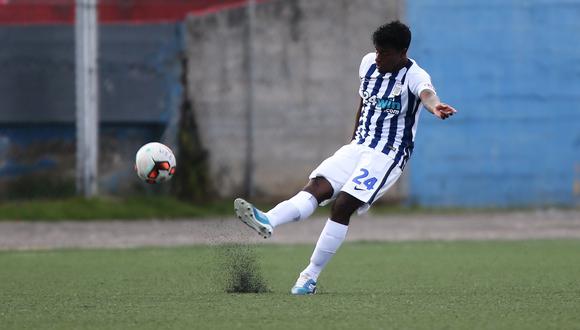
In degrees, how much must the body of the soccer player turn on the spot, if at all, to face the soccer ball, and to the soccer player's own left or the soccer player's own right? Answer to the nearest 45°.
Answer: approximately 45° to the soccer player's own right

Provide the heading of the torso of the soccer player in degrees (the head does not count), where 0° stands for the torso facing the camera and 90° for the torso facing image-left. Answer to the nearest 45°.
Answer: approximately 45°

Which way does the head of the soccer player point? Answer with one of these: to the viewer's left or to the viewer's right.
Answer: to the viewer's left
